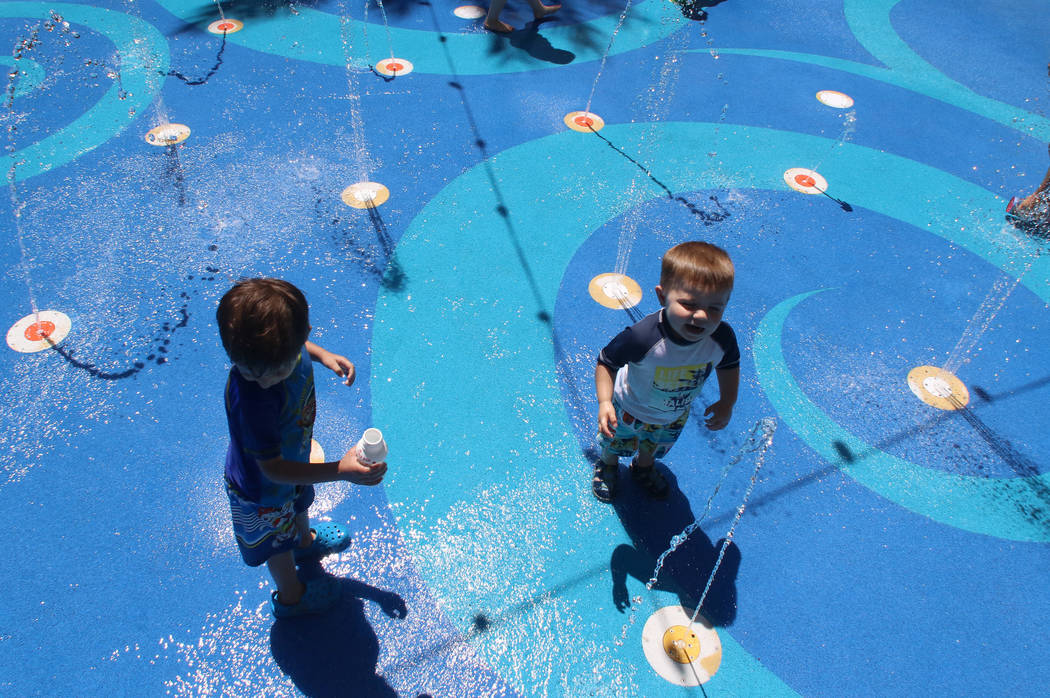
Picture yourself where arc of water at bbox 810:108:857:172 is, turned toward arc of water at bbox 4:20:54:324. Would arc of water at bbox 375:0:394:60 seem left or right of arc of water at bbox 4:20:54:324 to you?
right

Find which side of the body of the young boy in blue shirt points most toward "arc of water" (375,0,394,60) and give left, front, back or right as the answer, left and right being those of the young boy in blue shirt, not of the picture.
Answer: left

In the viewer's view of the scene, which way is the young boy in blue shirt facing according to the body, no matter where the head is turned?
to the viewer's right

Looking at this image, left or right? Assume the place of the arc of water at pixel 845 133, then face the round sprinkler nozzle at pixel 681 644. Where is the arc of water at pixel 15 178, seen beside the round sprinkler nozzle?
right

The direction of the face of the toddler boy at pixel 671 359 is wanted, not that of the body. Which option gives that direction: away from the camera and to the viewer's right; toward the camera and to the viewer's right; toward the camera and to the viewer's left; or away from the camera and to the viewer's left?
toward the camera and to the viewer's right

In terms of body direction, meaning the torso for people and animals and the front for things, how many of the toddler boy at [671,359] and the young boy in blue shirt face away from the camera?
0

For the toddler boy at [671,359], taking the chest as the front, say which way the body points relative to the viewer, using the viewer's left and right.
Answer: facing the viewer and to the right of the viewer

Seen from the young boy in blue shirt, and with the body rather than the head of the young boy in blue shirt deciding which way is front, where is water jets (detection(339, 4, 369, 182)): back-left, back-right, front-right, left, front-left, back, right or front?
left

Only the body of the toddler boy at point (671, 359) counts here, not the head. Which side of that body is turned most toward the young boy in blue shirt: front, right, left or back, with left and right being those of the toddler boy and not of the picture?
right

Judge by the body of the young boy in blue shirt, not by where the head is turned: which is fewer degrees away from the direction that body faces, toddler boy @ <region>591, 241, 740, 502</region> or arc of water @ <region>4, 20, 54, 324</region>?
the toddler boy

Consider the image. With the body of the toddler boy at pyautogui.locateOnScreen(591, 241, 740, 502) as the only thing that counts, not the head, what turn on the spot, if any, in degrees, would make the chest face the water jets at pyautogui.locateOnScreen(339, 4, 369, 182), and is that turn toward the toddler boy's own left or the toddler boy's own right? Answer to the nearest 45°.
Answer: approximately 180°

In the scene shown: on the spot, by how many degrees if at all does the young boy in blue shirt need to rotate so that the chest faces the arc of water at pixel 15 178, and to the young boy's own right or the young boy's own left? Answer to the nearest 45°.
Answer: approximately 135° to the young boy's own left

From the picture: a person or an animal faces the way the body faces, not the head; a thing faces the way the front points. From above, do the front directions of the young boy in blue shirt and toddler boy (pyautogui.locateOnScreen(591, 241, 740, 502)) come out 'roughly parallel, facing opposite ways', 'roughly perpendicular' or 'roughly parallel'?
roughly perpendicular
